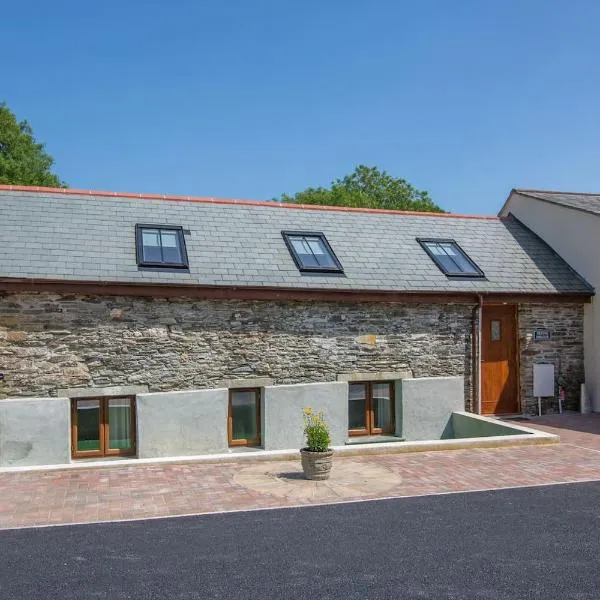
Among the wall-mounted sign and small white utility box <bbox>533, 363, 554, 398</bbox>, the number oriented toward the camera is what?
2

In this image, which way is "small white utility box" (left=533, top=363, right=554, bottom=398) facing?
toward the camera

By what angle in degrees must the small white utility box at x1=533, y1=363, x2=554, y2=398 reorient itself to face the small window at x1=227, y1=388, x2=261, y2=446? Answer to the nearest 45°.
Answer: approximately 45° to its right

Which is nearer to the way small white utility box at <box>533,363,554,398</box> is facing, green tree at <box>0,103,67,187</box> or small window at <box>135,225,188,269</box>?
the small window

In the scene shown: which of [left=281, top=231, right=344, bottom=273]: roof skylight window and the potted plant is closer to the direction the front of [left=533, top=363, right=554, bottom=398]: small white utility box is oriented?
the potted plant

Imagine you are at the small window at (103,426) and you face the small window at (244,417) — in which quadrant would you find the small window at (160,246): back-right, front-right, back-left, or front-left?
front-left

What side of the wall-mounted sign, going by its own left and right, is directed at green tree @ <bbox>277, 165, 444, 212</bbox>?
back

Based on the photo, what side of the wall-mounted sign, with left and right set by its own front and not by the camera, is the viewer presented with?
front

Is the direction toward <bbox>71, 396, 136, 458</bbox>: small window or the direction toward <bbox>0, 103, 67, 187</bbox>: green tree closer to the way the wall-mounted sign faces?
the small window
